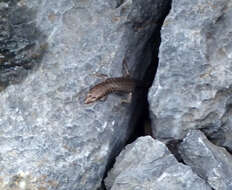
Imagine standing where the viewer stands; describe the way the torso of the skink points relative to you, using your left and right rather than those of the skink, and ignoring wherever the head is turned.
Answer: facing the viewer and to the left of the viewer

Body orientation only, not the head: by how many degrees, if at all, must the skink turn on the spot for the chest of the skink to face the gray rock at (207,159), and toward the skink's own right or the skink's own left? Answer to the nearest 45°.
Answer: approximately 90° to the skink's own left

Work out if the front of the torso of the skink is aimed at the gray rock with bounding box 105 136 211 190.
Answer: no

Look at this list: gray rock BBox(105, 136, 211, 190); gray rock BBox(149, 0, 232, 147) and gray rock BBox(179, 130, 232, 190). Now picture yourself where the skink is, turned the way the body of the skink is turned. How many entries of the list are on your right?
0

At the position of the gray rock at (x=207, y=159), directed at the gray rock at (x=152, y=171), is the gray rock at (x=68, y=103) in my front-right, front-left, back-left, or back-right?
front-right

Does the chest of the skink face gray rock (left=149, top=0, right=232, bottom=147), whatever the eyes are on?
no
